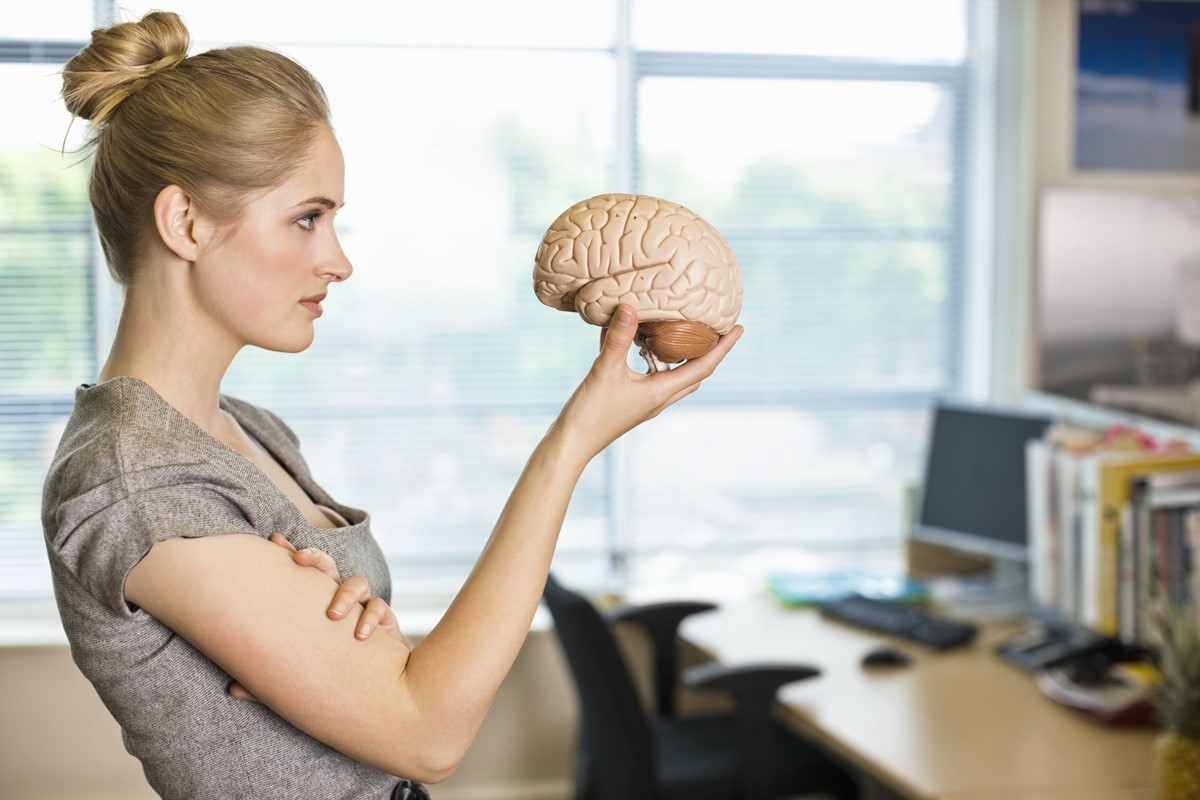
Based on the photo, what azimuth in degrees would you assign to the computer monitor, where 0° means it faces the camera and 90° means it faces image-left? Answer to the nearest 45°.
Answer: approximately 45°

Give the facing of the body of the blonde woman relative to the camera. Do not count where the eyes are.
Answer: to the viewer's right

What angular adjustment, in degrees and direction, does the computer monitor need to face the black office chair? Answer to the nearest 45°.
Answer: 0° — it already faces it

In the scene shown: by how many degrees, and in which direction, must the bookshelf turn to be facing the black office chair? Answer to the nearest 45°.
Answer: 0° — it already faces it

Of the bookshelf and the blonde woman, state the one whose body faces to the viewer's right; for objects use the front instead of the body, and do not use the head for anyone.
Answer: the blonde woman

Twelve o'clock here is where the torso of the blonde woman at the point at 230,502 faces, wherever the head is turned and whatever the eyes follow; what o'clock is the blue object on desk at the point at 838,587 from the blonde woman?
The blue object on desk is roughly at 10 o'clock from the blonde woman.

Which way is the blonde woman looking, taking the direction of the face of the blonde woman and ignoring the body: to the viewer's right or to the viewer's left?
to the viewer's right
